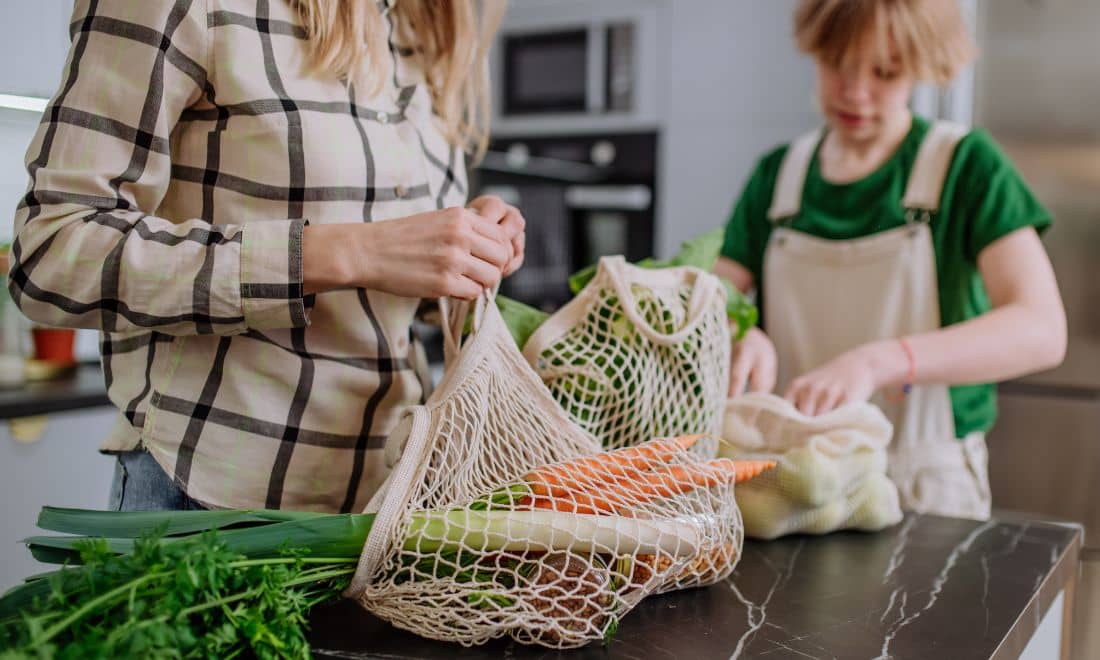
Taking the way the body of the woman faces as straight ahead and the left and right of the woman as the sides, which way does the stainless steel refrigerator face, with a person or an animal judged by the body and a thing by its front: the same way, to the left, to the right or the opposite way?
to the right

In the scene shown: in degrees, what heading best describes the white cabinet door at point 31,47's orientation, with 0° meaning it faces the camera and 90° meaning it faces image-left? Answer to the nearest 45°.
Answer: approximately 0°

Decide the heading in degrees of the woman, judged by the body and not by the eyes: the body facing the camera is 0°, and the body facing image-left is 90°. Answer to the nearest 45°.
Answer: approximately 315°

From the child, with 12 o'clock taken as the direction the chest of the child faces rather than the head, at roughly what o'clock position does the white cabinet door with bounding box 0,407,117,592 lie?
The white cabinet door is roughly at 3 o'clock from the child.

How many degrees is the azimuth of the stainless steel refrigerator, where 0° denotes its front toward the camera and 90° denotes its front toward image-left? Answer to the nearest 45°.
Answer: approximately 0°
